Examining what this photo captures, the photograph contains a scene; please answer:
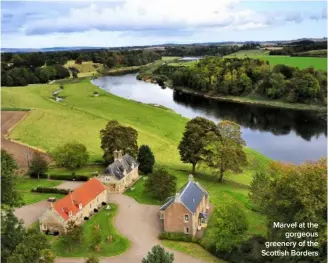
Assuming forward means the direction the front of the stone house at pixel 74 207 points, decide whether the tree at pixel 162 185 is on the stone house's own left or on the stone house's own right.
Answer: on the stone house's own left

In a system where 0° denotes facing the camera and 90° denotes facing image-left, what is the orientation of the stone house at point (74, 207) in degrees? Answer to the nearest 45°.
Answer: approximately 315°

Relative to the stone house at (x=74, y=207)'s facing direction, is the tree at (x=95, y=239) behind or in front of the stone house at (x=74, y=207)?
in front

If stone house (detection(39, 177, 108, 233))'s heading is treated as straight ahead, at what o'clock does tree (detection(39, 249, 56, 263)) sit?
The tree is roughly at 2 o'clock from the stone house.

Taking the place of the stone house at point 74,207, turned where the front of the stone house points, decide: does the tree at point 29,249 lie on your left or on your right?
on your right

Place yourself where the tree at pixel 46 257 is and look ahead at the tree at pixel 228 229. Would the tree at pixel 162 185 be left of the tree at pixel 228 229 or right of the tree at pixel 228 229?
left

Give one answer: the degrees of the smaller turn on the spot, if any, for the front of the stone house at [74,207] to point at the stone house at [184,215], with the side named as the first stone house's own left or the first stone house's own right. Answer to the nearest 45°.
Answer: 0° — it already faces it
